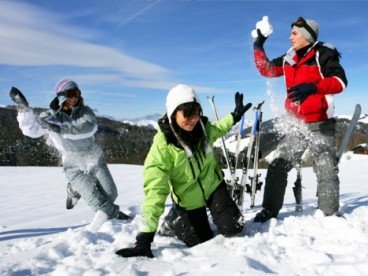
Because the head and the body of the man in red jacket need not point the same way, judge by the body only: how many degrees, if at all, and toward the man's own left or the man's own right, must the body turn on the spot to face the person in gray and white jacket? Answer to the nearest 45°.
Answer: approximately 45° to the man's own right

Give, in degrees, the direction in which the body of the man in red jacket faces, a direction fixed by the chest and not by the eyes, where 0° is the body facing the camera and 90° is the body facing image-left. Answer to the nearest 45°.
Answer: approximately 45°

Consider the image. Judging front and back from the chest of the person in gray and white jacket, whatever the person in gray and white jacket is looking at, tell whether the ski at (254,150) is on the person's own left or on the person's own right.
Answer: on the person's own left

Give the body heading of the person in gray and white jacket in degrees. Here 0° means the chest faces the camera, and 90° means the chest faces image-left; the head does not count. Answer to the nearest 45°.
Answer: approximately 0°

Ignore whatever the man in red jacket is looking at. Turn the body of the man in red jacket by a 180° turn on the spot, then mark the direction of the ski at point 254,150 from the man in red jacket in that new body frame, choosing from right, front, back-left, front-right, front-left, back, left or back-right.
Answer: left

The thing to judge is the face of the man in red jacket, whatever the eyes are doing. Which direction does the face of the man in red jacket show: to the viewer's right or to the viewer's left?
to the viewer's left

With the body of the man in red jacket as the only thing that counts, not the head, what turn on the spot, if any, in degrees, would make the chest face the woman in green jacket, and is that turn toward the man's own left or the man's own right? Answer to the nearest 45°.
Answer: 0° — they already face them

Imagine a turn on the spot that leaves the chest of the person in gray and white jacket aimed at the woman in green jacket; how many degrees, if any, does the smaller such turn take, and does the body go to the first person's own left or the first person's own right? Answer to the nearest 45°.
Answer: approximately 45° to the first person's own left

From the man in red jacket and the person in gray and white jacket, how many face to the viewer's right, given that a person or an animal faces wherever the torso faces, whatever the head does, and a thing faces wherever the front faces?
0

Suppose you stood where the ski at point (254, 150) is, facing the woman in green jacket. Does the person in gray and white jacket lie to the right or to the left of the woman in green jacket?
right

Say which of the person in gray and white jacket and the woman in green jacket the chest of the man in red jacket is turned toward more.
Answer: the woman in green jacket

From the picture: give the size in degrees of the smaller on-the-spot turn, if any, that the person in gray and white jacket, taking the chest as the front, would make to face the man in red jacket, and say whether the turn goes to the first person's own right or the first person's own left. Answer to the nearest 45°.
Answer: approximately 45° to the first person's own left

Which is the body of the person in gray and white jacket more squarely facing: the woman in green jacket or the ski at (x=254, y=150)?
the woman in green jacket
